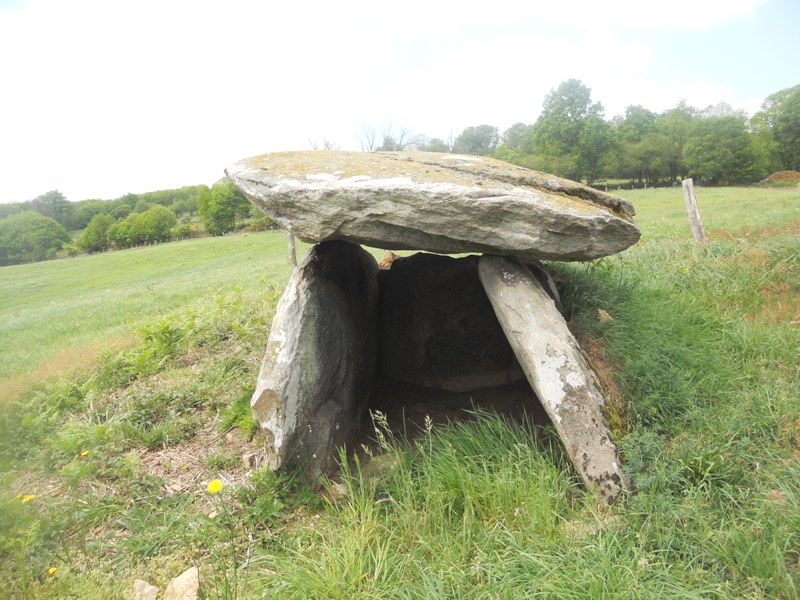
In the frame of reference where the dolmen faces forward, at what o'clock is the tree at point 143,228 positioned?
The tree is roughly at 5 o'clock from the dolmen.

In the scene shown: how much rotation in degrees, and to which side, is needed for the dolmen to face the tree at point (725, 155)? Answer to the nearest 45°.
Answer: approximately 135° to its left

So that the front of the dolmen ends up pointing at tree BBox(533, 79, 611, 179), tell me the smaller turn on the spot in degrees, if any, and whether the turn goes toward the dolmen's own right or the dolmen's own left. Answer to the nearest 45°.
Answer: approximately 180°

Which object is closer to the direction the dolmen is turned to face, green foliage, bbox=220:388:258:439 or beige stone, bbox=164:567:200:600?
the beige stone

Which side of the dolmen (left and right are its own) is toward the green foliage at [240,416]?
right

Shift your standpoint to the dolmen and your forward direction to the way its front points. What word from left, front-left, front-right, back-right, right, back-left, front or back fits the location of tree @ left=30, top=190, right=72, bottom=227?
back-right

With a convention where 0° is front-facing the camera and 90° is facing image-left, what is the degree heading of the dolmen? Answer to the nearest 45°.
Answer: approximately 0°

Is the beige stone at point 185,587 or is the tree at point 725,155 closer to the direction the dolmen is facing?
the beige stone

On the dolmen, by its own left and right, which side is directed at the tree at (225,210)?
back

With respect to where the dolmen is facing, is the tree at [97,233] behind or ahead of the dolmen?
behind
